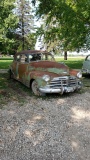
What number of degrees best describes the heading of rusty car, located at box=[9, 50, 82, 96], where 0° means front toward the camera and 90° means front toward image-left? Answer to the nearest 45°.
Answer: approximately 315°
